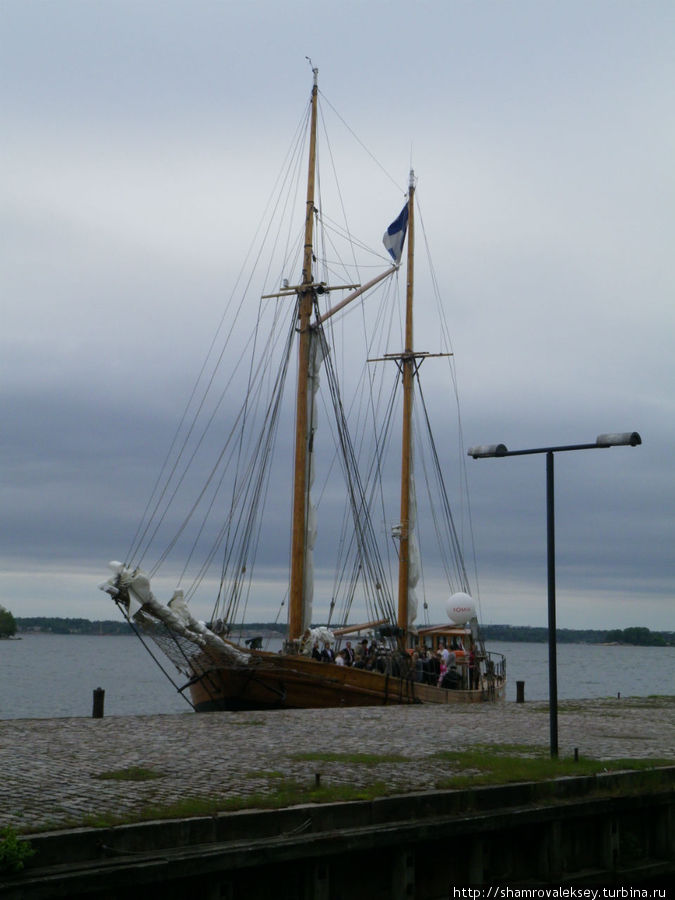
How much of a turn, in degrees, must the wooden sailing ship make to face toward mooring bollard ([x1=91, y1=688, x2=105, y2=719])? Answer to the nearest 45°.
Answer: approximately 45° to its left

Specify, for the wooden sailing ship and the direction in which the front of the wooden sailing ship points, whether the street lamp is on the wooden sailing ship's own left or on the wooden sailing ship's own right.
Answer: on the wooden sailing ship's own left

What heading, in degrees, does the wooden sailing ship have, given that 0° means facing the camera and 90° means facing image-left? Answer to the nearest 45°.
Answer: approximately 45°
